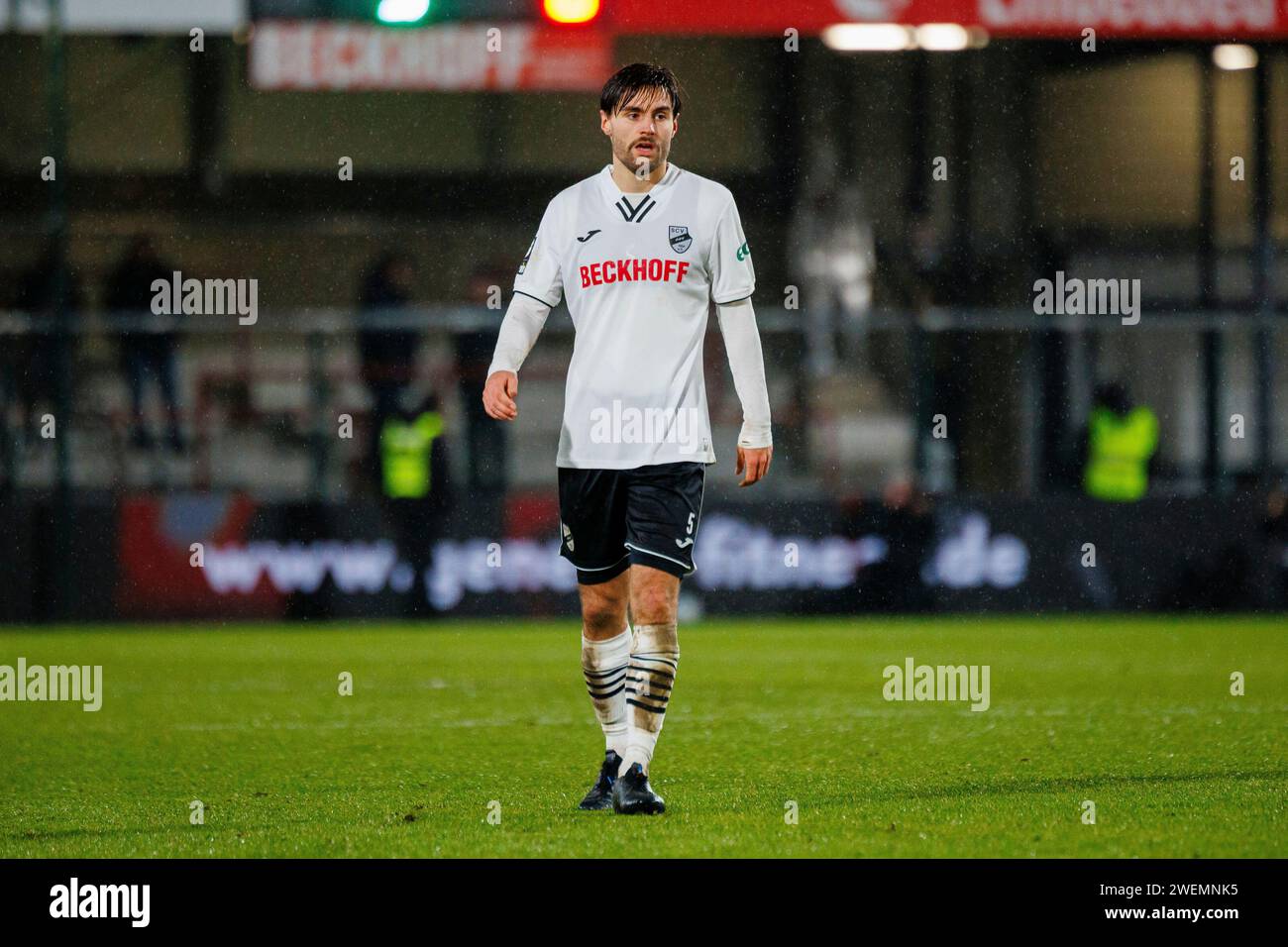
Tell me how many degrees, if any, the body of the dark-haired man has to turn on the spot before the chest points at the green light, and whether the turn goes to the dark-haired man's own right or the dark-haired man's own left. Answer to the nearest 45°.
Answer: approximately 180°

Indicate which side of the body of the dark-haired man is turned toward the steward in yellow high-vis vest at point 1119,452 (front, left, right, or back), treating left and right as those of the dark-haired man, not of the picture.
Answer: back

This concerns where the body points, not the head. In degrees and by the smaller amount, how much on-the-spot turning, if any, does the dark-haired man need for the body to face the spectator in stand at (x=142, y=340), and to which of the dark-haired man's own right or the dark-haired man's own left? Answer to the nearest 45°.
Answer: approximately 180°

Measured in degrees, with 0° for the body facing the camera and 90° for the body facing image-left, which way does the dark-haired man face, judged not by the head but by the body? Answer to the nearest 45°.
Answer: approximately 0°

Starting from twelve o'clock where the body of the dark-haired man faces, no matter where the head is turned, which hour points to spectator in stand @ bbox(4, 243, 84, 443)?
The spectator in stand is roughly at 5 o'clock from the dark-haired man.

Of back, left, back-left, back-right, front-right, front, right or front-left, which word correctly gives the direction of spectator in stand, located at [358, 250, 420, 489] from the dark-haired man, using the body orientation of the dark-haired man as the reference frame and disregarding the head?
back
